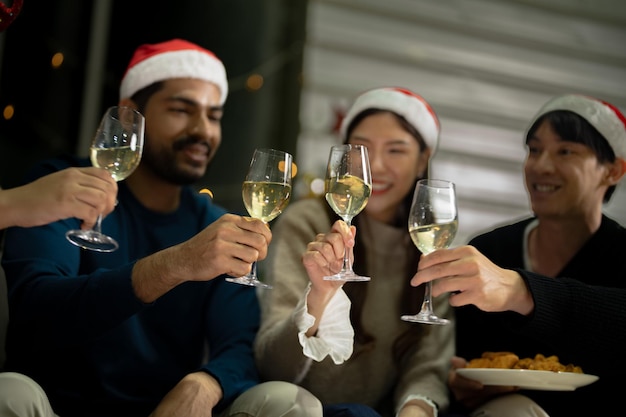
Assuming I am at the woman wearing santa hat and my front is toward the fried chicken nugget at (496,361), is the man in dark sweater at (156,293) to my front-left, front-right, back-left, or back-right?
back-right

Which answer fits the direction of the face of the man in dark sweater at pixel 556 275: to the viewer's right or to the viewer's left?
to the viewer's left

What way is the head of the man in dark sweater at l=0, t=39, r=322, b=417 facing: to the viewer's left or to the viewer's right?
to the viewer's right

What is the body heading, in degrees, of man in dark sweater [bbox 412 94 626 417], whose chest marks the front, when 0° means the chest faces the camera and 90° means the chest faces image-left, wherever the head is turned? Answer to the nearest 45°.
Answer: approximately 45°

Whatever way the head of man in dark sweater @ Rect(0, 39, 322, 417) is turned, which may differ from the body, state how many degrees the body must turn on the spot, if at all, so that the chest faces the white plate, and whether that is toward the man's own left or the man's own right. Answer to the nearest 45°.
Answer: approximately 45° to the man's own left

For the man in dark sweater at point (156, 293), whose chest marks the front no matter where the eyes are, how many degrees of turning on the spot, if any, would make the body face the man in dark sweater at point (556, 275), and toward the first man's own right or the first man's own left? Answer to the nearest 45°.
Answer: approximately 45° to the first man's own left

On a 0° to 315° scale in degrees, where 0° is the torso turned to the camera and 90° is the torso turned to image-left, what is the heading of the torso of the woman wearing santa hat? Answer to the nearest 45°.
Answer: approximately 0°
